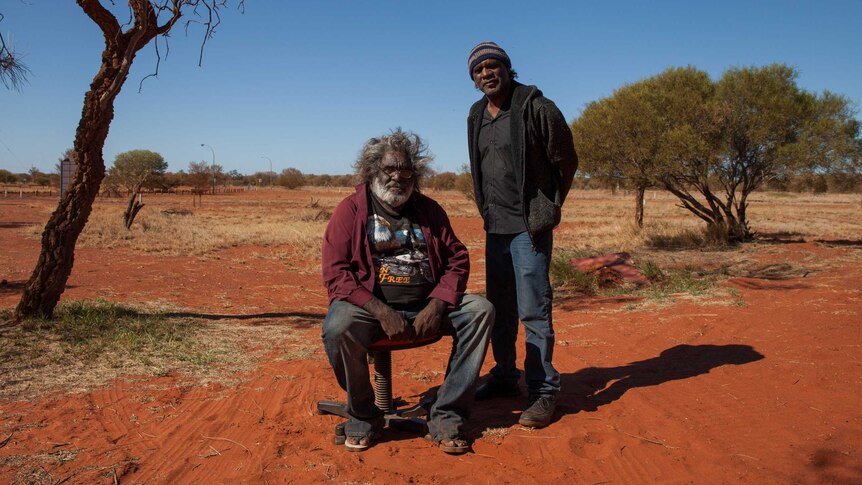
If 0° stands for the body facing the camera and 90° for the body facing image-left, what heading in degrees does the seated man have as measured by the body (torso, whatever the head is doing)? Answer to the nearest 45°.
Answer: approximately 0°

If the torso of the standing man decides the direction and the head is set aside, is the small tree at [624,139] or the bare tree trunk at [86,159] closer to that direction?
the bare tree trunk

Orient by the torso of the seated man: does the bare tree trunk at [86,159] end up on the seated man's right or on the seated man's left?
on the seated man's right

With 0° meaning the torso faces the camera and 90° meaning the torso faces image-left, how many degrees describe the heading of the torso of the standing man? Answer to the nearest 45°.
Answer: approximately 45°

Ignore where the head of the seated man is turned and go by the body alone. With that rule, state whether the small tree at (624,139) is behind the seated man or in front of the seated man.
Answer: behind
